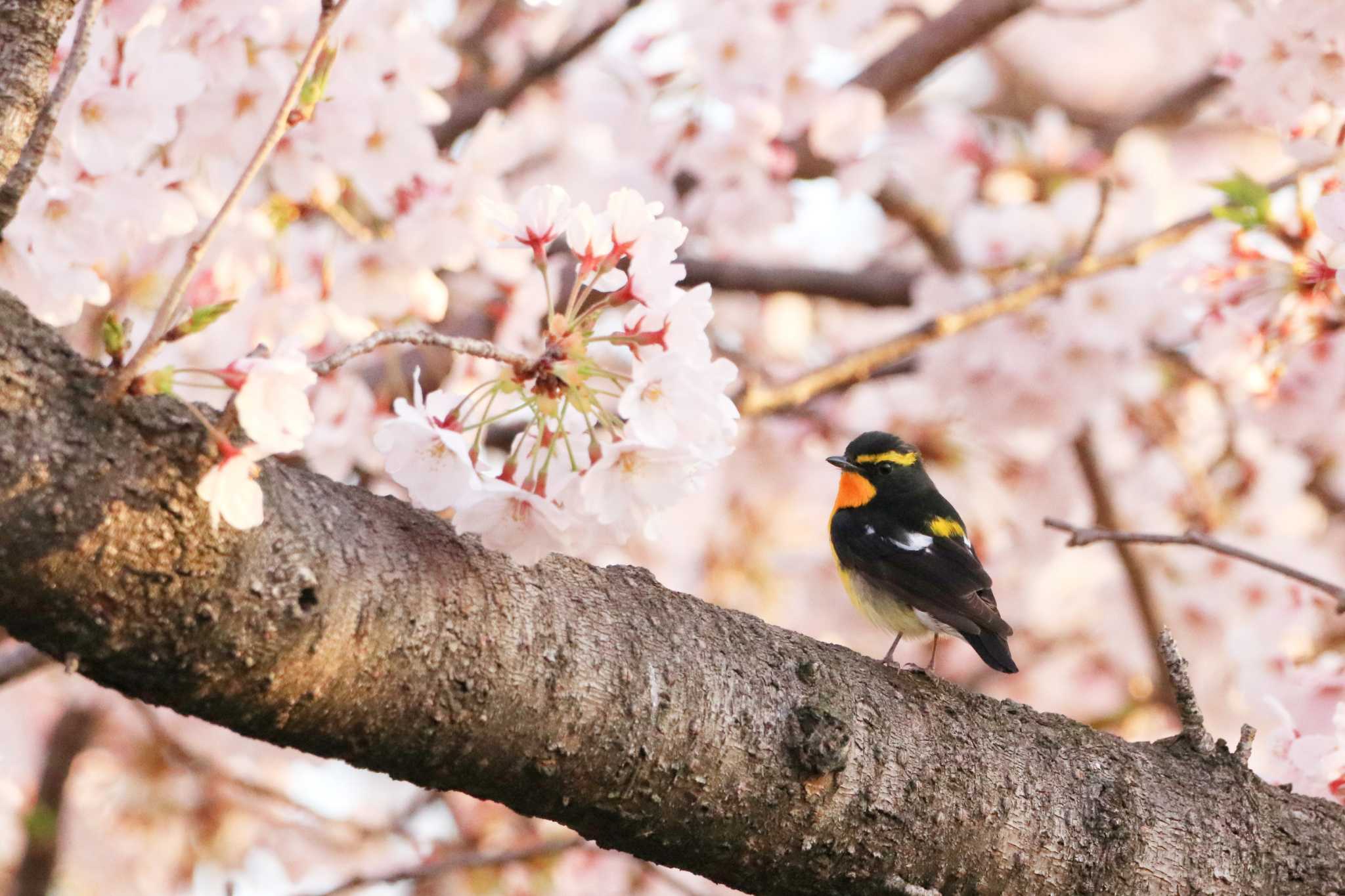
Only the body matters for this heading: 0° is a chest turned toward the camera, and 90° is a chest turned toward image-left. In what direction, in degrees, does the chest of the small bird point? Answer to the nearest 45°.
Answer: approximately 90°

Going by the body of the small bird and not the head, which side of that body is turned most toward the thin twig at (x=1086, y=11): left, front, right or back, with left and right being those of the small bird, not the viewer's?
right

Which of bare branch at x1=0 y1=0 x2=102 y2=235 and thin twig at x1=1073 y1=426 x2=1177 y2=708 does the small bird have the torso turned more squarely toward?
the bare branch

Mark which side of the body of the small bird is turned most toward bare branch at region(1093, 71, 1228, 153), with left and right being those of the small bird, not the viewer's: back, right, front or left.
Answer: right
